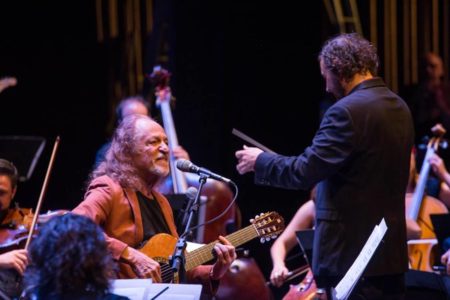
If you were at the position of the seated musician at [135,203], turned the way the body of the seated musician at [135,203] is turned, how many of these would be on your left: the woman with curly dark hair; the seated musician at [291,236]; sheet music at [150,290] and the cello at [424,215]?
2

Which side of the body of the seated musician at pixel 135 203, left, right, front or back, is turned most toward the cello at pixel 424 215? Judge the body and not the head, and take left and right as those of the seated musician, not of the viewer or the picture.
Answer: left

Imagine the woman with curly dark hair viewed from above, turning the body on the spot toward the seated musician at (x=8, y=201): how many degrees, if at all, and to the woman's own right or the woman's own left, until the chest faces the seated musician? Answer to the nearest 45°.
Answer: approximately 45° to the woman's own left

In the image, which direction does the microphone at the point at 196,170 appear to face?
to the viewer's left

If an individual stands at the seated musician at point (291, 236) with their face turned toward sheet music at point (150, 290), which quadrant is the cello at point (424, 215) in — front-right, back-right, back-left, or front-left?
back-left

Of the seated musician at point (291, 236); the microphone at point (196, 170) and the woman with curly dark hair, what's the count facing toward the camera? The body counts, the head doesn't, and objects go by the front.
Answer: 1

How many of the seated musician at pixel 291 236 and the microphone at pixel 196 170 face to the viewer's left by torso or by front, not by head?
1

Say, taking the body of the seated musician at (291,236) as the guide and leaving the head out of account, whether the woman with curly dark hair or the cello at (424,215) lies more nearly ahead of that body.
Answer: the woman with curly dark hair

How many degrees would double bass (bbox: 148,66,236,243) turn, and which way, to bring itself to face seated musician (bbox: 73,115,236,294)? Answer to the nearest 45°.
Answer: approximately 45° to its right

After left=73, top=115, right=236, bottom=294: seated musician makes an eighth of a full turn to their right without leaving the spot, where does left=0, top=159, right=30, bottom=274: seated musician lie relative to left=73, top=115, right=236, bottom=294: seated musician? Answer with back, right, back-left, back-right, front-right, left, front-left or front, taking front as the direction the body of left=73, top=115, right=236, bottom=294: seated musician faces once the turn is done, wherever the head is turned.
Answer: back-right
